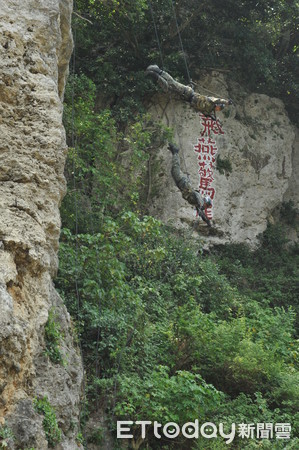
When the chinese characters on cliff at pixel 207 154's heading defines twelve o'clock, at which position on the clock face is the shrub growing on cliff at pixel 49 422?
The shrub growing on cliff is roughly at 12 o'clock from the chinese characters on cliff.

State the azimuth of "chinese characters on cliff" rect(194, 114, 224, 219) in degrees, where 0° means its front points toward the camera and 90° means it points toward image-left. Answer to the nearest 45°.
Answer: approximately 0°

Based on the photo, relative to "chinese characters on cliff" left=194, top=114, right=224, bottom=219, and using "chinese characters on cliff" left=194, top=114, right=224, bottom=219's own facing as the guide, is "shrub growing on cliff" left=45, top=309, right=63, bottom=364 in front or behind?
in front
